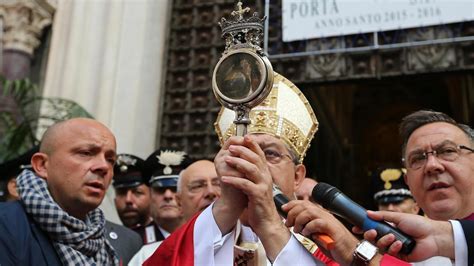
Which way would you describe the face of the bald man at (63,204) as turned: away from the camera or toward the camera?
toward the camera

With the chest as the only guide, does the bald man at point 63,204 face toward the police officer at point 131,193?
no

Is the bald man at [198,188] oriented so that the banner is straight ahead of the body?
no

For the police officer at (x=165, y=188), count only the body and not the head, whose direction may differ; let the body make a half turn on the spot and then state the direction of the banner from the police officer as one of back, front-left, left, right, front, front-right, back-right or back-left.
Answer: right

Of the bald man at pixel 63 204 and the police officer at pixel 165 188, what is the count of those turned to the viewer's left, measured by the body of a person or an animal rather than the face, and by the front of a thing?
0

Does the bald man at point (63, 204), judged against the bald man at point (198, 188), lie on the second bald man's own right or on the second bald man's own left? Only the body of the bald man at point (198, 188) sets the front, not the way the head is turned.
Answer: on the second bald man's own right

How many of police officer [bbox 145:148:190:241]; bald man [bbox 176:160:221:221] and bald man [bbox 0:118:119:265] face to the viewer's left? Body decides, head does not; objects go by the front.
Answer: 0

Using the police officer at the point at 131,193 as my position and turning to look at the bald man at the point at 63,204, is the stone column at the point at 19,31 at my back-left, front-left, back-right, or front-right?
back-right

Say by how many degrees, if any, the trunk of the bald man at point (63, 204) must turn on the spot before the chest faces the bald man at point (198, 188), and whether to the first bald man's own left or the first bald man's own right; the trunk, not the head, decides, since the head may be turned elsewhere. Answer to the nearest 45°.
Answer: approximately 90° to the first bald man's own left

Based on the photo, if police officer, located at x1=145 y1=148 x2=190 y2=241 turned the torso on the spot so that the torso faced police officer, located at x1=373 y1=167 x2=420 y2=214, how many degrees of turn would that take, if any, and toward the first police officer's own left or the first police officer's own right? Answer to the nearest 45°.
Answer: approximately 90° to the first police officer's own left

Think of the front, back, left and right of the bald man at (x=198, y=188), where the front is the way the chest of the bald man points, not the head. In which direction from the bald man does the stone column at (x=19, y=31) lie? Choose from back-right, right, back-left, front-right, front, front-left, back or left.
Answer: back

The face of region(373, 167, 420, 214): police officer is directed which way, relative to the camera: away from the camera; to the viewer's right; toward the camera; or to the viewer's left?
toward the camera

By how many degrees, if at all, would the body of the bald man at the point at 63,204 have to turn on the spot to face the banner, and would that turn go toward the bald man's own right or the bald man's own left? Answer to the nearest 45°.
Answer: approximately 90° to the bald man's own left

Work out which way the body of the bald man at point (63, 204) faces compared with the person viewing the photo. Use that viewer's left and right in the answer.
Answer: facing the viewer and to the right of the viewer

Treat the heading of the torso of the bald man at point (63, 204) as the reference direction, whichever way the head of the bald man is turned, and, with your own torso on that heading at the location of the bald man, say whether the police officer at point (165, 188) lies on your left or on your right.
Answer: on your left

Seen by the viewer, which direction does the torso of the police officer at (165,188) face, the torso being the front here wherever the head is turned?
toward the camera

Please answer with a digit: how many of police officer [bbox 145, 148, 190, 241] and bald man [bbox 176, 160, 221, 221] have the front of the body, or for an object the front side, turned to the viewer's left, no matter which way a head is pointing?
0

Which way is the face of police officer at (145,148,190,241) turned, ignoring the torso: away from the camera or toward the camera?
toward the camera

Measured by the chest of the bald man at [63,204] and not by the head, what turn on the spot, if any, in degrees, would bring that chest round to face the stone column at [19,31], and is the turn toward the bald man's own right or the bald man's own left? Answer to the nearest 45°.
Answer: approximately 135° to the bald man's own left
